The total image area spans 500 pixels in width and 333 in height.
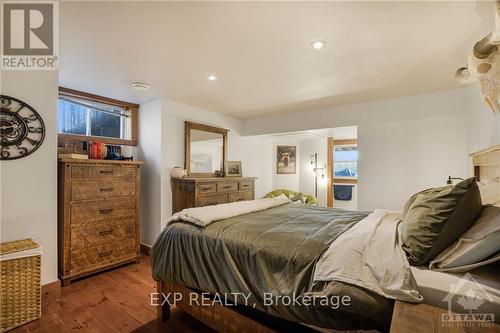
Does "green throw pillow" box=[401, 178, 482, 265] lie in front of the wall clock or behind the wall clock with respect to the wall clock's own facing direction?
in front

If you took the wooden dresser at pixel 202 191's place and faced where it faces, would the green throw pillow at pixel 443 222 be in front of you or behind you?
in front

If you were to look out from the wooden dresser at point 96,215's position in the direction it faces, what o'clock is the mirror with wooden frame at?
The mirror with wooden frame is roughly at 10 o'clock from the wooden dresser.

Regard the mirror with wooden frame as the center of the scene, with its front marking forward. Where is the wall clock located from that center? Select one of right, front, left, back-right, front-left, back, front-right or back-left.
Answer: right

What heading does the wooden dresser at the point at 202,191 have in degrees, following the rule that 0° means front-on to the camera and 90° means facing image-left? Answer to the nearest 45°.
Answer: approximately 315°

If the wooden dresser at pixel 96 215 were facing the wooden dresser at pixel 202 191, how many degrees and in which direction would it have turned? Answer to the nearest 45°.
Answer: approximately 45° to its left

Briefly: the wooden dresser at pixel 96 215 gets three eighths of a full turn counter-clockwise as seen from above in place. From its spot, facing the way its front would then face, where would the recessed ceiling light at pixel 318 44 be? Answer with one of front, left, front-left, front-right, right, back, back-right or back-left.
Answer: back-right

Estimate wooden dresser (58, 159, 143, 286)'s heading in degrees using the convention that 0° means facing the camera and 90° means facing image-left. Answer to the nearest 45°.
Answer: approximately 315°

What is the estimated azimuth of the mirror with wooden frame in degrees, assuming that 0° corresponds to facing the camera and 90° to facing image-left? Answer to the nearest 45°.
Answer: approximately 315°

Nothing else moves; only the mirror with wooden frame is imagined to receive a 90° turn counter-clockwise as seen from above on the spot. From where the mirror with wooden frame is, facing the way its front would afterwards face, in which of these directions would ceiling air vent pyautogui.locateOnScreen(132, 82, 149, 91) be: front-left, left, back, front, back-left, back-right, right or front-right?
back
